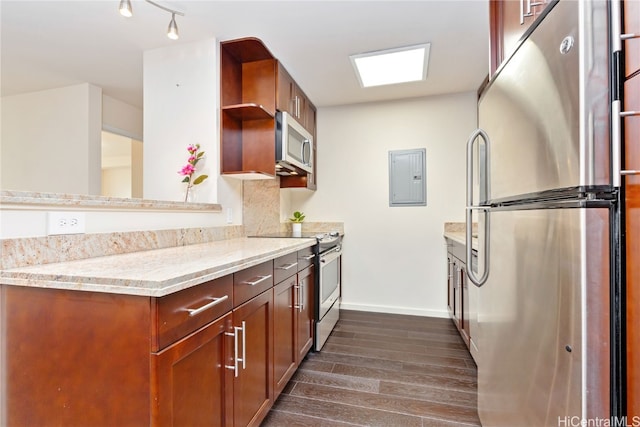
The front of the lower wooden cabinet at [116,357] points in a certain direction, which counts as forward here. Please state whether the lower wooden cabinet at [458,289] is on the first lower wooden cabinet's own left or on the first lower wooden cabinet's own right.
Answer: on the first lower wooden cabinet's own left

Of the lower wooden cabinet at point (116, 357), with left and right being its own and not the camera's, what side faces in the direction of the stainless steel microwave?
left

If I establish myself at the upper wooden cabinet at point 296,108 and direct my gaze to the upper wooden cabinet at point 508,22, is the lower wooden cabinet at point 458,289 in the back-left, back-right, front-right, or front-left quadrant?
front-left

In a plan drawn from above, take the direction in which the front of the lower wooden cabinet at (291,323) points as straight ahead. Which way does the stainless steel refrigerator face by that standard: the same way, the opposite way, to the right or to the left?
the opposite way

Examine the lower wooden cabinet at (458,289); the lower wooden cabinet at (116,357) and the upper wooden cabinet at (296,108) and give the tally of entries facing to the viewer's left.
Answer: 1

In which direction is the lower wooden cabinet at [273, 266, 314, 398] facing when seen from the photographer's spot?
facing to the right of the viewer

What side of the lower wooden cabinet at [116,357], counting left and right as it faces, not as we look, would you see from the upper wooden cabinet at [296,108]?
left

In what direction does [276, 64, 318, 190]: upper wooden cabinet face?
to the viewer's right

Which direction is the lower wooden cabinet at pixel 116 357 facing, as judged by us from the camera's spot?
facing the viewer and to the right of the viewer

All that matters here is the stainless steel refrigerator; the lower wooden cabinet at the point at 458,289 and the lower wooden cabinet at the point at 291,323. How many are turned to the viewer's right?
1

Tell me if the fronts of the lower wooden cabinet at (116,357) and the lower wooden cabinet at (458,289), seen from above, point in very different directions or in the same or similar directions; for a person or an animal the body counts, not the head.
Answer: very different directions

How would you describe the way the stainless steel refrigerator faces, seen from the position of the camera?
facing the viewer and to the left of the viewer

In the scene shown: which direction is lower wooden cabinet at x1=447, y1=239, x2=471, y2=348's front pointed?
to the viewer's left
